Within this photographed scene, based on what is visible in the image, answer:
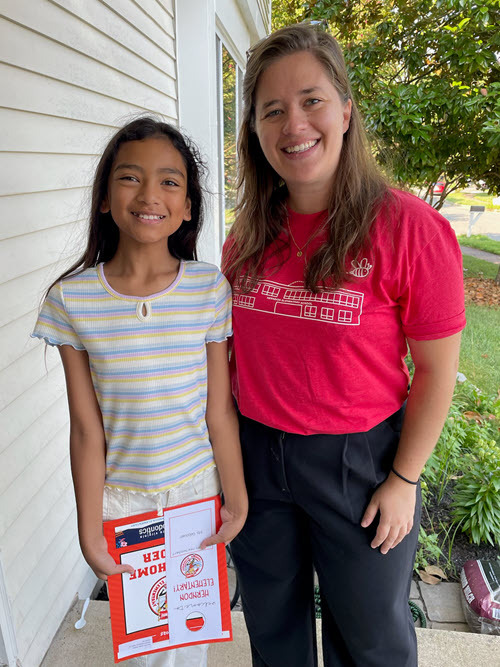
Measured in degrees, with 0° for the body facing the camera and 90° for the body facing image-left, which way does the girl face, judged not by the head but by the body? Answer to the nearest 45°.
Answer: approximately 0°

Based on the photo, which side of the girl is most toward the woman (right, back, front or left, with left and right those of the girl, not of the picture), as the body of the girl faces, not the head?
left

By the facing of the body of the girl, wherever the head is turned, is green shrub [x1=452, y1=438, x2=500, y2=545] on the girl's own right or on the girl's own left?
on the girl's own left

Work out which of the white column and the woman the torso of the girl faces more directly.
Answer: the woman

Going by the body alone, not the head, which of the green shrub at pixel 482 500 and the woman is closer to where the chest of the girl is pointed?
the woman

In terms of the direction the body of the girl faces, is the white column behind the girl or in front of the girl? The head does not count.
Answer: behind

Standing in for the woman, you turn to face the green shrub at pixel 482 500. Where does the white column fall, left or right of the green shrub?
left
